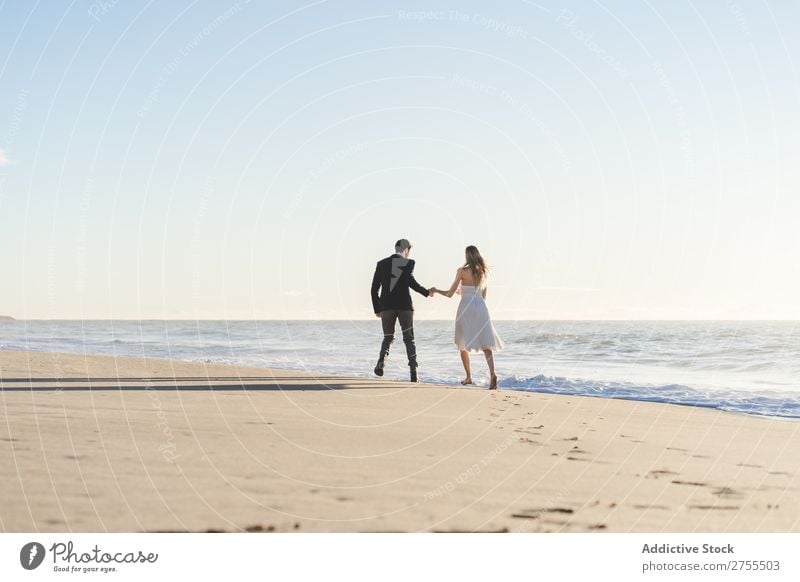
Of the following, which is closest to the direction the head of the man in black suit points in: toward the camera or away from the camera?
away from the camera

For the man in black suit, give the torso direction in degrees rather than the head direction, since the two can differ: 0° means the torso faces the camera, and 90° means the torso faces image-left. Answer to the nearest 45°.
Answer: approximately 180°

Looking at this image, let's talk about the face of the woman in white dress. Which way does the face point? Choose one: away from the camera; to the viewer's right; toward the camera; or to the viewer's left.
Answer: away from the camera

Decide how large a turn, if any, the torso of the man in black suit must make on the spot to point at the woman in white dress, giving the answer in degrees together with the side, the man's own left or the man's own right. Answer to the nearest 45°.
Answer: approximately 90° to the man's own right
